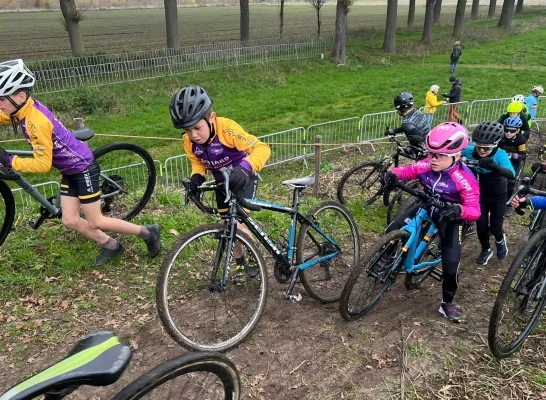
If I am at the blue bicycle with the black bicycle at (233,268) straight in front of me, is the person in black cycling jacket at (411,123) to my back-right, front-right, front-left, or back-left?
back-right

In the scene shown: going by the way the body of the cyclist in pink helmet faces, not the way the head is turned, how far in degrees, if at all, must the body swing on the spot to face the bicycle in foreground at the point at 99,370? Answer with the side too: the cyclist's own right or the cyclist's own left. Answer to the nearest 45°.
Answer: approximately 45° to the cyclist's own left

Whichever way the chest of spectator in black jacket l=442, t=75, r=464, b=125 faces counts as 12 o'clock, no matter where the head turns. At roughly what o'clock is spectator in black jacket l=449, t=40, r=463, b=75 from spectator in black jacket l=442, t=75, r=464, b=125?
spectator in black jacket l=449, t=40, r=463, b=75 is roughly at 3 o'clock from spectator in black jacket l=442, t=75, r=464, b=125.

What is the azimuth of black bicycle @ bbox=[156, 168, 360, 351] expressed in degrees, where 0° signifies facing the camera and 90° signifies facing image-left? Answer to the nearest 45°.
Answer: approximately 45°

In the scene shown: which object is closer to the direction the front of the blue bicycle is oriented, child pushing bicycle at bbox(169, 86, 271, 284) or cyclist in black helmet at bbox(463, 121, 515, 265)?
the child pushing bicycle

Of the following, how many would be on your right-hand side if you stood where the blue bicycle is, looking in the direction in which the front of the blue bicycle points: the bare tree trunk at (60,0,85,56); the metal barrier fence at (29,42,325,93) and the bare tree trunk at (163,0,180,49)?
3

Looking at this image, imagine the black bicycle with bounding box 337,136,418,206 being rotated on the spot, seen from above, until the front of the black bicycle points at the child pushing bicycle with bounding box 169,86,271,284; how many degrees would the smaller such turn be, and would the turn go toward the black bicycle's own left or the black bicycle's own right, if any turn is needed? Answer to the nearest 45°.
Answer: approximately 45° to the black bicycle's own left

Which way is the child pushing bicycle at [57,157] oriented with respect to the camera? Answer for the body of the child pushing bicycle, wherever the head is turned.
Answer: to the viewer's left

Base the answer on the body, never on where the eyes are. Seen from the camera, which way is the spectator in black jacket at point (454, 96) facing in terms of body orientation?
to the viewer's left

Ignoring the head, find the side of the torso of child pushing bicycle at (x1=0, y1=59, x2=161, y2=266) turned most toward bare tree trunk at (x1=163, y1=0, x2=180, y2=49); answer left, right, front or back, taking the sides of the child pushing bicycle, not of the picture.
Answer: right

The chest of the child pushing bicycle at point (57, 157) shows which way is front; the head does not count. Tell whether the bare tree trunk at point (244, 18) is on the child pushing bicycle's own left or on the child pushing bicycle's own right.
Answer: on the child pushing bicycle's own right

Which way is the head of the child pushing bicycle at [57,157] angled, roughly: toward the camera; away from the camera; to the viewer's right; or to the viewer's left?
to the viewer's left
